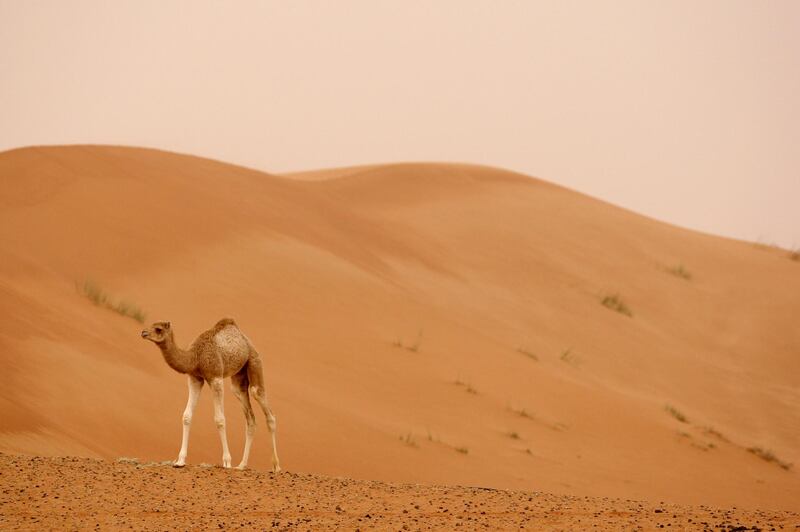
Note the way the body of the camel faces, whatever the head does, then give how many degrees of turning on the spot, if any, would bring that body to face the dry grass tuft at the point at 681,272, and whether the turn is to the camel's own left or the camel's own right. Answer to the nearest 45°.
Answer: approximately 135° to the camel's own right

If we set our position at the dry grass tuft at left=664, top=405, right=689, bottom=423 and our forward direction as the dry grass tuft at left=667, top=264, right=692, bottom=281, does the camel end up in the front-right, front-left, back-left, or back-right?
back-left

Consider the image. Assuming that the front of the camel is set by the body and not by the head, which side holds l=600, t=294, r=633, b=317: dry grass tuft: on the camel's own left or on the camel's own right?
on the camel's own right

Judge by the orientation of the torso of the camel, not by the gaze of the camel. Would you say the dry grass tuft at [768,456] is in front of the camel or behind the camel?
behind

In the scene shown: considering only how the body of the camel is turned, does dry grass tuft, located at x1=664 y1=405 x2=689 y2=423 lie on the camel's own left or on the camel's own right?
on the camel's own right

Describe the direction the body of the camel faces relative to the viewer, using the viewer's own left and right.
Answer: facing to the left of the viewer
